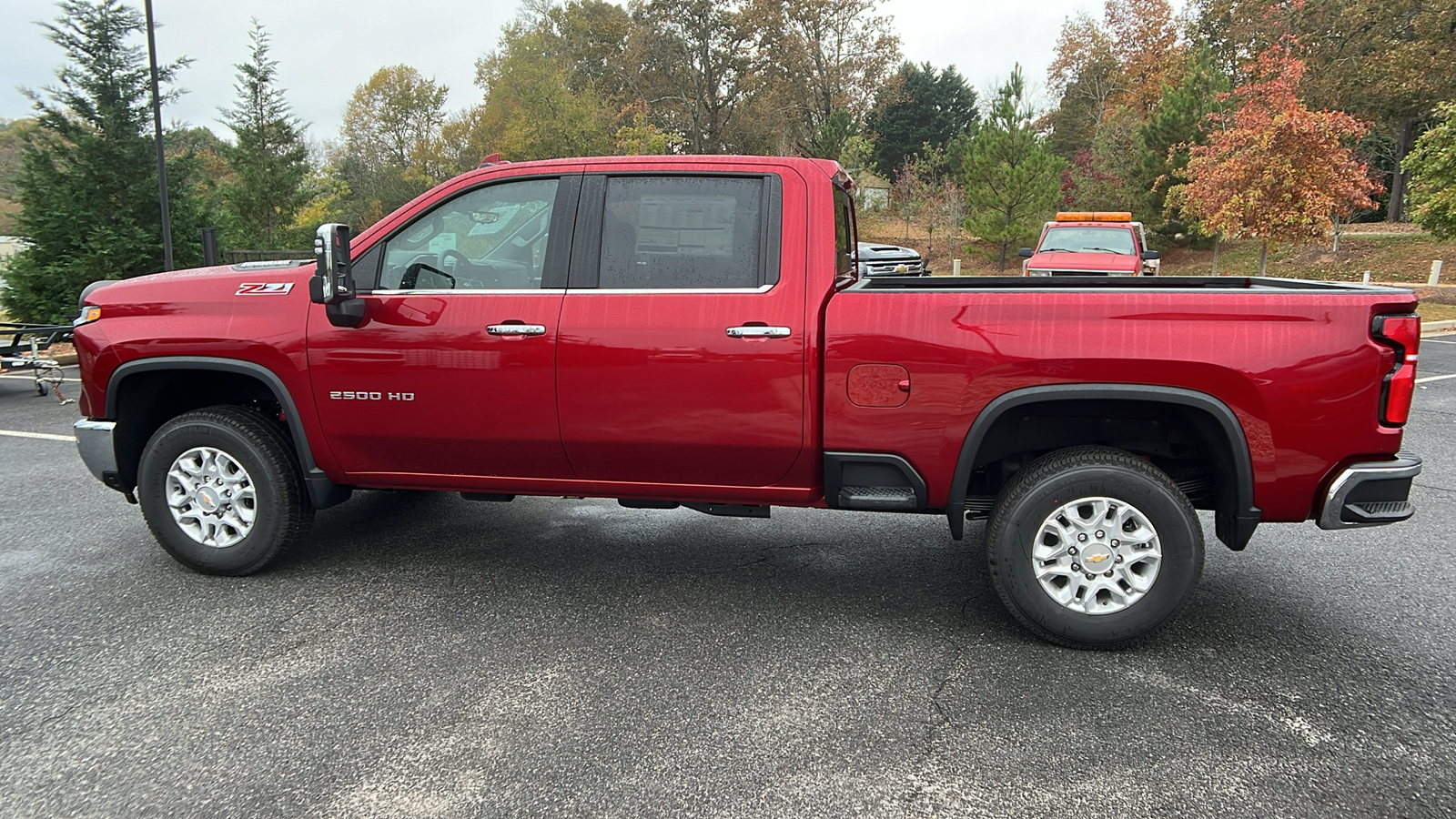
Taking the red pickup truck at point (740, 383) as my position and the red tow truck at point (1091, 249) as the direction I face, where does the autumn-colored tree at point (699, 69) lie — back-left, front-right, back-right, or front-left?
front-left

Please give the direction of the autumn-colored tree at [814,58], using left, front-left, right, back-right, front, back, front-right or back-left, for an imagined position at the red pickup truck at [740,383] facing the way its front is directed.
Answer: right

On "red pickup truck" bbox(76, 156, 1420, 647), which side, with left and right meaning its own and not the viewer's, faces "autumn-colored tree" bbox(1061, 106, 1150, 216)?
right

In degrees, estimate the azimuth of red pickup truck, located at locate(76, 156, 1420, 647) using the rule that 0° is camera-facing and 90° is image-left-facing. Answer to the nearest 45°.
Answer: approximately 90°

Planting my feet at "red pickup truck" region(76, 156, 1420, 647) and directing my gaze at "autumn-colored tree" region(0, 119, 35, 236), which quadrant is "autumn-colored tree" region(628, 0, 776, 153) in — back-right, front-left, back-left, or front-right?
front-right

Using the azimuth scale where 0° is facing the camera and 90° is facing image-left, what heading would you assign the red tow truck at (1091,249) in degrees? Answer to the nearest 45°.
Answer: approximately 0°

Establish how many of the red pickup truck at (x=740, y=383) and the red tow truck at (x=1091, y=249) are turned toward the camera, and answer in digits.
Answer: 1

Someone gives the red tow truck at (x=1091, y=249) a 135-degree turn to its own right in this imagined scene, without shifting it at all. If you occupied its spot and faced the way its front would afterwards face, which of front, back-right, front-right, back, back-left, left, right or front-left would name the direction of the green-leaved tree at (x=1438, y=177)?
right

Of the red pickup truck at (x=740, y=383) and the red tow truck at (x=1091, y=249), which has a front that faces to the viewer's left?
the red pickup truck at (x=740, y=383)

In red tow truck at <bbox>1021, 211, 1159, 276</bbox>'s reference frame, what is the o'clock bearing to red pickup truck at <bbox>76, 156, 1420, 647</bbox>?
red pickup truck at <bbox>76, 156, 1420, 647</bbox> is roughly at 12 o'clock from red tow truck at <bbox>1021, 211, 1159, 276</bbox>.

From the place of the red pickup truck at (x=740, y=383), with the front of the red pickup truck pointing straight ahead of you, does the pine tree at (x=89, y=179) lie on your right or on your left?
on your right

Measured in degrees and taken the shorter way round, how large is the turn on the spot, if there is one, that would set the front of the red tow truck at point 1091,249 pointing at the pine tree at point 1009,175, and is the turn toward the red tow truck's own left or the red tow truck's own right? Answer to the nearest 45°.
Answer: approximately 180°

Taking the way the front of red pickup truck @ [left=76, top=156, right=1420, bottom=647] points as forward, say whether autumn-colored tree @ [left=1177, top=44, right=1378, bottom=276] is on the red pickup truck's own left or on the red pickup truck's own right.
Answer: on the red pickup truck's own right

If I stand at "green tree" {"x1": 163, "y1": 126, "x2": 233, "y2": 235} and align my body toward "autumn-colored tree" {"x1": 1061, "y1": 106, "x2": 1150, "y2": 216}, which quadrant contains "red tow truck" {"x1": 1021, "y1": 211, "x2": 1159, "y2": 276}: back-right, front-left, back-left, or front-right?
front-right

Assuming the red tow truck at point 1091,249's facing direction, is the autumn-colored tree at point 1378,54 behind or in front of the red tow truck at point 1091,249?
behind

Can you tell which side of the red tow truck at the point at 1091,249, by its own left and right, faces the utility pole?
right

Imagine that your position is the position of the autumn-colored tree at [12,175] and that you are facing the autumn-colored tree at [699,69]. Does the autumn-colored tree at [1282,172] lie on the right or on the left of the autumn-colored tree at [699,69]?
right

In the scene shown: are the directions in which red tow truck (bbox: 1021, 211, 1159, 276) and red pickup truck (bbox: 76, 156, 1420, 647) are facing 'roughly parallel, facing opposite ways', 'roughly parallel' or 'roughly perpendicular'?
roughly perpendicular
